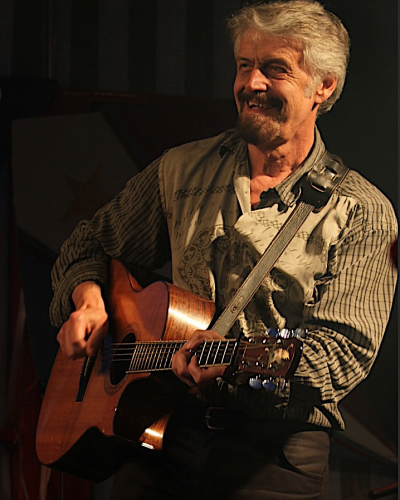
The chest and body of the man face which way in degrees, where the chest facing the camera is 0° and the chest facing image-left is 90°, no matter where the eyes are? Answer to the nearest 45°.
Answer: approximately 45°
